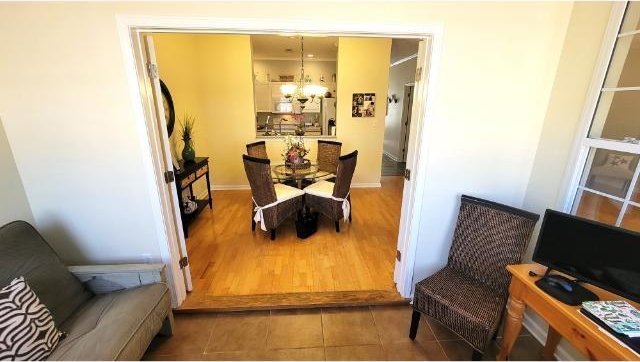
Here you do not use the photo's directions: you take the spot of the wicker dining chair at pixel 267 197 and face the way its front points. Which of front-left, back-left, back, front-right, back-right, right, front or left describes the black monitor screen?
right

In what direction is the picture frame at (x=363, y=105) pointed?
toward the camera

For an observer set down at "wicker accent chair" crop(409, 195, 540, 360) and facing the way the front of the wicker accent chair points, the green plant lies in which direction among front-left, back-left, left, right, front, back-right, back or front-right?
front-right

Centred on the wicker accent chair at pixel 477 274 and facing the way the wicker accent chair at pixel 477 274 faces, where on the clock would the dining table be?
The dining table is roughly at 2 o'clock from the wicker accent chair.

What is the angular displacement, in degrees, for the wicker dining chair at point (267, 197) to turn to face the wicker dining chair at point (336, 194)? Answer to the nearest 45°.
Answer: approximately 45° to its right

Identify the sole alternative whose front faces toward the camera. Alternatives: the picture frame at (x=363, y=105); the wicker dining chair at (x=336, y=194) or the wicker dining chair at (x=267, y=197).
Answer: the picture frame

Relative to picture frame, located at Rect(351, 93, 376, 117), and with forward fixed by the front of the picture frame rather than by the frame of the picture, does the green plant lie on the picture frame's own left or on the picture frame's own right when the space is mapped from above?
on the picture frame's own right

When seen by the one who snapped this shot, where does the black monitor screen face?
facing the viewer and to the left of the viewer

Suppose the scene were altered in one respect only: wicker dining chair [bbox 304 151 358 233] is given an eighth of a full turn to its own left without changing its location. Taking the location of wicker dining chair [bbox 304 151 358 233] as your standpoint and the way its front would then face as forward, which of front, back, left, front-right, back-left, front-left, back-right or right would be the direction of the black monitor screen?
back-left

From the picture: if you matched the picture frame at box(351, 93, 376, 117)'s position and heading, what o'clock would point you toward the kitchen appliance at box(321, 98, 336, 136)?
The kitchen appliance is roughly at 5 o'clock from the picture frame.

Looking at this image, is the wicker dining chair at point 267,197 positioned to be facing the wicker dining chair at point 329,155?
yes

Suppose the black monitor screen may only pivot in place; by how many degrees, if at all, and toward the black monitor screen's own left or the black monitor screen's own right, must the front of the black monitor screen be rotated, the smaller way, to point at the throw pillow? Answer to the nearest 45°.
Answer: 0° — it already faces it

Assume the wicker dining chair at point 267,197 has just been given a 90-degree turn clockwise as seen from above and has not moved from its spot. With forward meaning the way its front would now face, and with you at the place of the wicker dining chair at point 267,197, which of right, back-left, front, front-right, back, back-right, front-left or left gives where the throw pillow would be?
right

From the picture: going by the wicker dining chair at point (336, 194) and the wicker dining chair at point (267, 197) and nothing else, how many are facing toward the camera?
0

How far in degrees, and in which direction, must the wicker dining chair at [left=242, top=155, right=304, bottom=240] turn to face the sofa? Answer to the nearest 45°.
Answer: approximately 180°

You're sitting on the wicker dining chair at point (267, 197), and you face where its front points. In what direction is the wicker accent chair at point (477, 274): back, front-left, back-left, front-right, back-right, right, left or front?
right

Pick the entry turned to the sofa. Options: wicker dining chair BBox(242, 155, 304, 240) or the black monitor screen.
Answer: the black monitor screen
